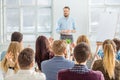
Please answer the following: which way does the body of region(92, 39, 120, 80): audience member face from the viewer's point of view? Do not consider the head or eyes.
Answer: away from the camera

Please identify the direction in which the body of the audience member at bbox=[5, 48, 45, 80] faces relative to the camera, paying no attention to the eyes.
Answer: away from the camera

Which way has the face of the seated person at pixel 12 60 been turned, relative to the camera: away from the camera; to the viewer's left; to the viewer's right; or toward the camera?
away from the camera

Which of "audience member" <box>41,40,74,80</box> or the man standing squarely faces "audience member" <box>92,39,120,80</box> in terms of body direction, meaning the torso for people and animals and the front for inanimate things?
the man standing

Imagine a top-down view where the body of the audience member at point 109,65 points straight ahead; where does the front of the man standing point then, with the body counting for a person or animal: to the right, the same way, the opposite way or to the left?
the opposite way

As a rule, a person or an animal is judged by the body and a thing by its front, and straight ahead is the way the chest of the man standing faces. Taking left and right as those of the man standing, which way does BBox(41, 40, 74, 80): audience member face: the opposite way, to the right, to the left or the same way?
the opposite way

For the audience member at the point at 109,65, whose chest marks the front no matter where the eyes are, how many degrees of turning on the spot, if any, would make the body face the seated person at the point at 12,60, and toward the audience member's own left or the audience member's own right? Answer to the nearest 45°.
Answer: approximately 90° to the audience member's own left

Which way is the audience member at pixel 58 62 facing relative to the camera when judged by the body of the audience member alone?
away from the camera

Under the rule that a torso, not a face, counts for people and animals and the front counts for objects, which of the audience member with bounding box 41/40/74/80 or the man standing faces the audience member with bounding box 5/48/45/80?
the man standing

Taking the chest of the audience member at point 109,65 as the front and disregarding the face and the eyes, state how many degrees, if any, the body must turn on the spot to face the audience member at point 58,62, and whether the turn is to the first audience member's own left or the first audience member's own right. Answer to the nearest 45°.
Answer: approximately 90° to the first audience member's own left

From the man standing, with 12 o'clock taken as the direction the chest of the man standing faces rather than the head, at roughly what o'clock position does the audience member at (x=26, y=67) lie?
The audience member is roughly at 12 o'clock from the man standing.

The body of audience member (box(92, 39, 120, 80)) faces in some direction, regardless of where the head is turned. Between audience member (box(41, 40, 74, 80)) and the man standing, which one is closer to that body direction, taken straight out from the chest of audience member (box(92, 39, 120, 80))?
the man standing
